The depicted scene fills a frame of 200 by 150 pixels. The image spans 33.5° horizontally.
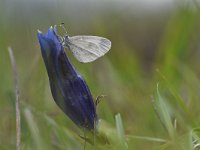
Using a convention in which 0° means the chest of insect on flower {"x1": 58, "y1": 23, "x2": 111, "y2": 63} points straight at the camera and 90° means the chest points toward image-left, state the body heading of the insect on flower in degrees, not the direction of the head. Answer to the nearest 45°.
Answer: approximately 90°
